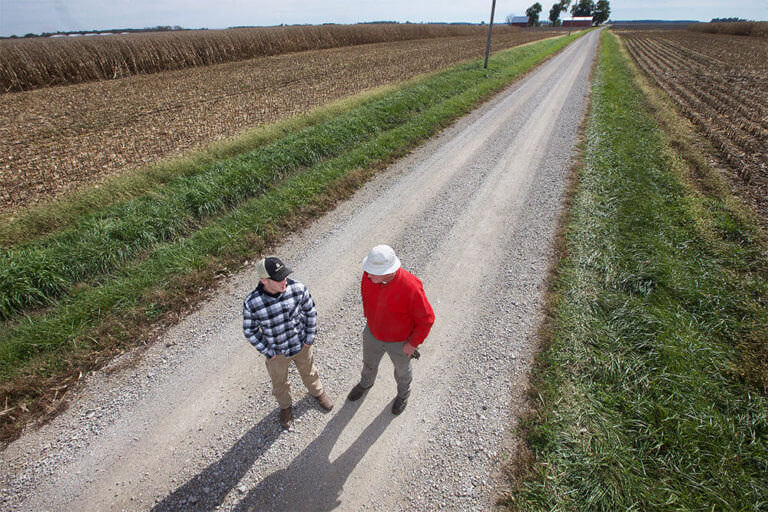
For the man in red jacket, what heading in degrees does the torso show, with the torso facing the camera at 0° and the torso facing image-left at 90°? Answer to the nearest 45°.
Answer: approximately 45°

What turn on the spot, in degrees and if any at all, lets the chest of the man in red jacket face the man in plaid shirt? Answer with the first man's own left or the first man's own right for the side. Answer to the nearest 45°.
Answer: approximately 45° to the first man's own right
